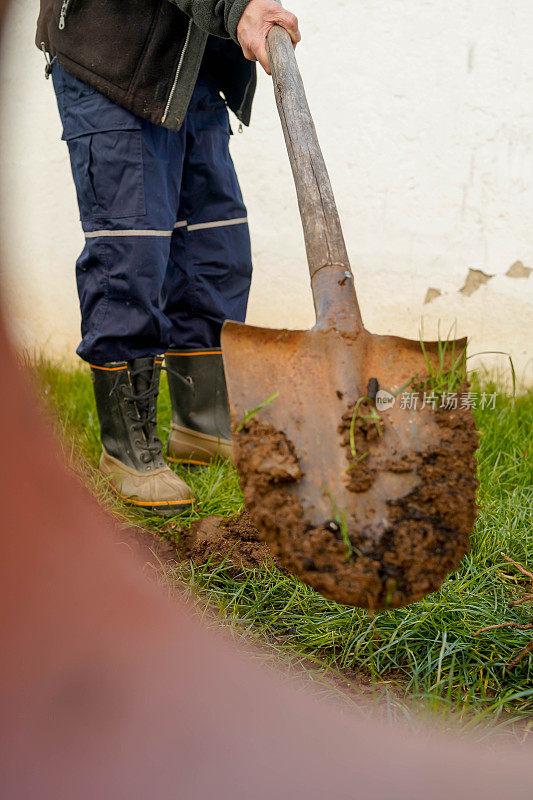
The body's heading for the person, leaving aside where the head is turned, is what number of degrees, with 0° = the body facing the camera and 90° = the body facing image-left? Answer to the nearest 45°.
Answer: approximately 315°

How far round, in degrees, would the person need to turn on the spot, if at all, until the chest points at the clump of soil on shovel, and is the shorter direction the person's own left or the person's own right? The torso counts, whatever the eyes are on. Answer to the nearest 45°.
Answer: approximately 45° to the person's own right
